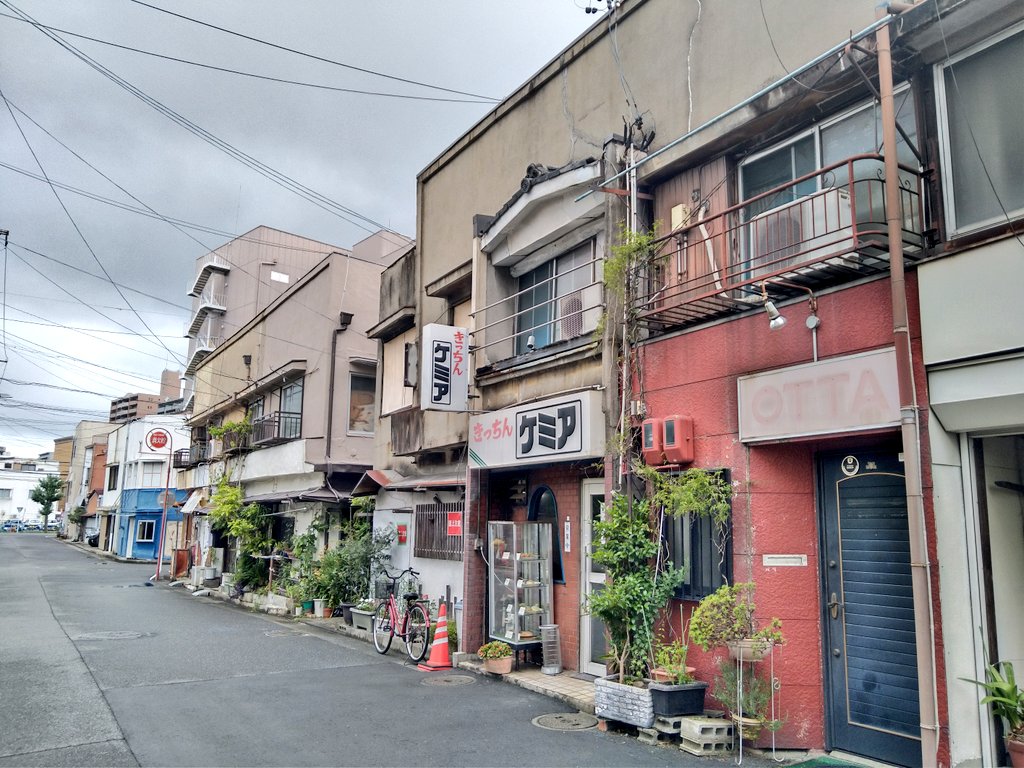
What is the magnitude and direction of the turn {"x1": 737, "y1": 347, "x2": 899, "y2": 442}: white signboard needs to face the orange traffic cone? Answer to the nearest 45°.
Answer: approximately 90° to its right

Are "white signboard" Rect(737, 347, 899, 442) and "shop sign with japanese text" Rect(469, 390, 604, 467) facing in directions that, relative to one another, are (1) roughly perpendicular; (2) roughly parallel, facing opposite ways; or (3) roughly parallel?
roughly parallel

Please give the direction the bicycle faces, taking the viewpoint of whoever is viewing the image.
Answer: facing away from the viewer and to the left of the viewer

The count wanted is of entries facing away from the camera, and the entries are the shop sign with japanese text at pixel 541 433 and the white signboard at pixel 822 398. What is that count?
0

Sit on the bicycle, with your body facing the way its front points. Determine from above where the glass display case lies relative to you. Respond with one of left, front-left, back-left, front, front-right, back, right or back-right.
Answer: back

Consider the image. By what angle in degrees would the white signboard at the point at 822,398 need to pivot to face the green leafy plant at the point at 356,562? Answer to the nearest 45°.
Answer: approximately 90° to its right

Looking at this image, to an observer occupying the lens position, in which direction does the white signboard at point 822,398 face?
facing the viewer and to the left of the viewer

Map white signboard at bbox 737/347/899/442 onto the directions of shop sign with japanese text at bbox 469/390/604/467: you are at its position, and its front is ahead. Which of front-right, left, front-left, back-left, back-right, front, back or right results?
left

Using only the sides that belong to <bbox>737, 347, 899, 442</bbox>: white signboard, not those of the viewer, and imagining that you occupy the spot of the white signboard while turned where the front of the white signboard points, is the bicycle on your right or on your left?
on your right

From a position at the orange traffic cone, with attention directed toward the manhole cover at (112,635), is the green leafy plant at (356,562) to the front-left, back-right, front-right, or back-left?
front-right

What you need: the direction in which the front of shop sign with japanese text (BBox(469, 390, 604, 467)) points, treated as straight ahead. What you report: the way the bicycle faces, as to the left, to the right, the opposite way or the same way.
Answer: to the right
